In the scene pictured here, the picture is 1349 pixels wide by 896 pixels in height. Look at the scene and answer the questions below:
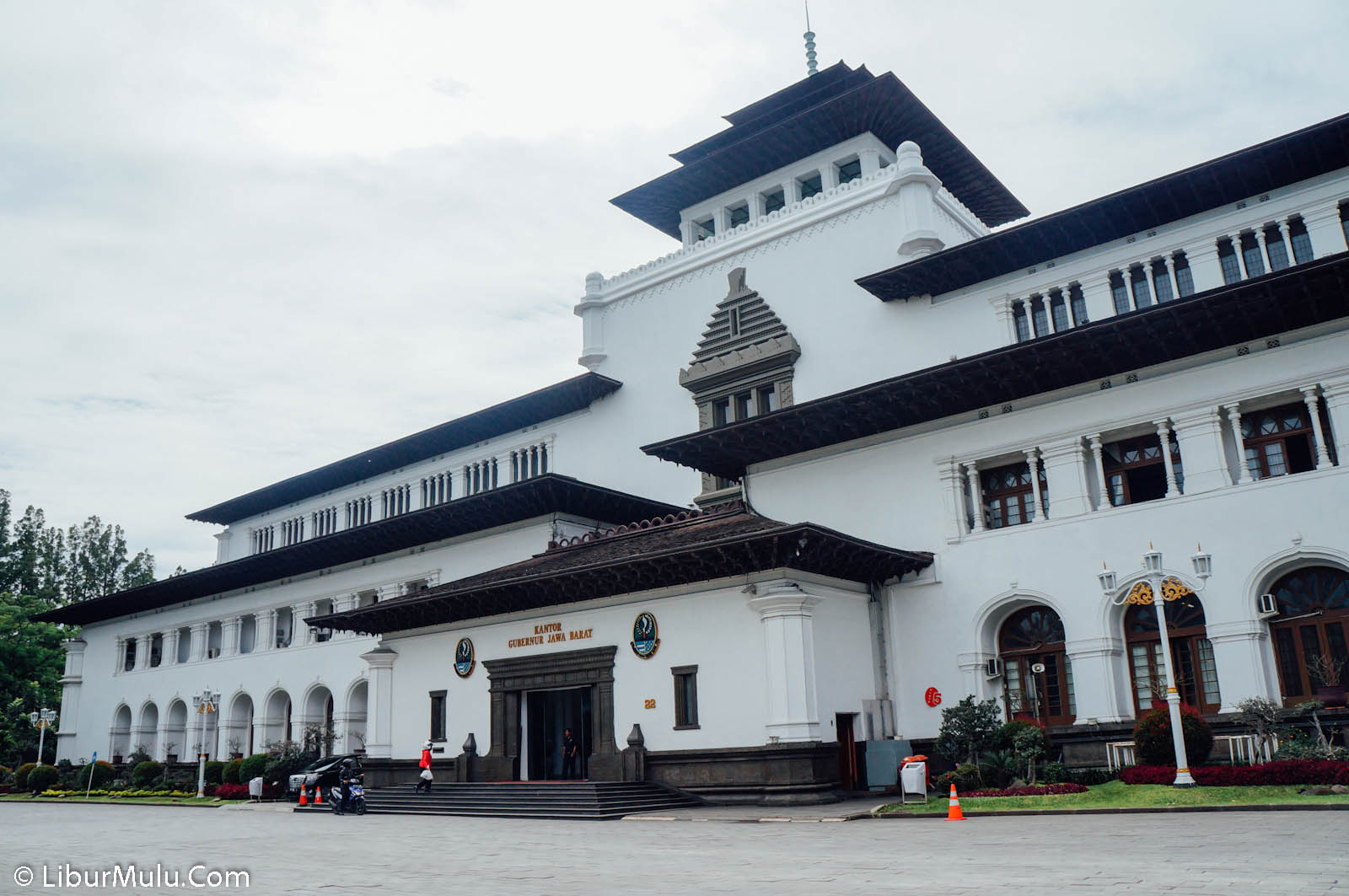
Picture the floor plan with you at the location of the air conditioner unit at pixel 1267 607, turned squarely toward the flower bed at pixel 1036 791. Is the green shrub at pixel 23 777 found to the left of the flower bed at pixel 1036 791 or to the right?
right

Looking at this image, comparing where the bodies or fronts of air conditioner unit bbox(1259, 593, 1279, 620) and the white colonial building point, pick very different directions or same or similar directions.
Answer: same or similar directions

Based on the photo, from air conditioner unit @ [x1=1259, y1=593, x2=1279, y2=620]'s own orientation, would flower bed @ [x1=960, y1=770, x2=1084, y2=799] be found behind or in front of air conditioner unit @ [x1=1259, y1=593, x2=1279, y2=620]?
in front

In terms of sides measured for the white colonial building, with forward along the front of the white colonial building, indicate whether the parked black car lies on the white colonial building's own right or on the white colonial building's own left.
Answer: on the white colonial building's own right

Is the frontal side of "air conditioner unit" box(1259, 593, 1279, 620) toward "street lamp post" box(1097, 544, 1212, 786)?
yes

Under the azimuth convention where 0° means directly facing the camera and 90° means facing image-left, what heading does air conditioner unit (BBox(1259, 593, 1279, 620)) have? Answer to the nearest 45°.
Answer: approximately 45°

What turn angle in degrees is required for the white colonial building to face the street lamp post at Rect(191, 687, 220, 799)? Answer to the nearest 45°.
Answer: approximately 90° to its right

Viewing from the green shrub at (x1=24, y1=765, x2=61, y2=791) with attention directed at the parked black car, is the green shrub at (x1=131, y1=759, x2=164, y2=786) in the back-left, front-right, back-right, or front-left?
front-left

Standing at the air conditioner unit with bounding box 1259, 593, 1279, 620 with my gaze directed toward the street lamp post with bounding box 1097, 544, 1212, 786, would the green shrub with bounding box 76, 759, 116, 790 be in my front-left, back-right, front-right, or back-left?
front-right

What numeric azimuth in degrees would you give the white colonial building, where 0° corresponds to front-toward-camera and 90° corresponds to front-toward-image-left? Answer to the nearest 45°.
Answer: approximately 45°

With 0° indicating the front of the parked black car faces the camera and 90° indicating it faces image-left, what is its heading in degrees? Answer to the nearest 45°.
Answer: approximately 45°
